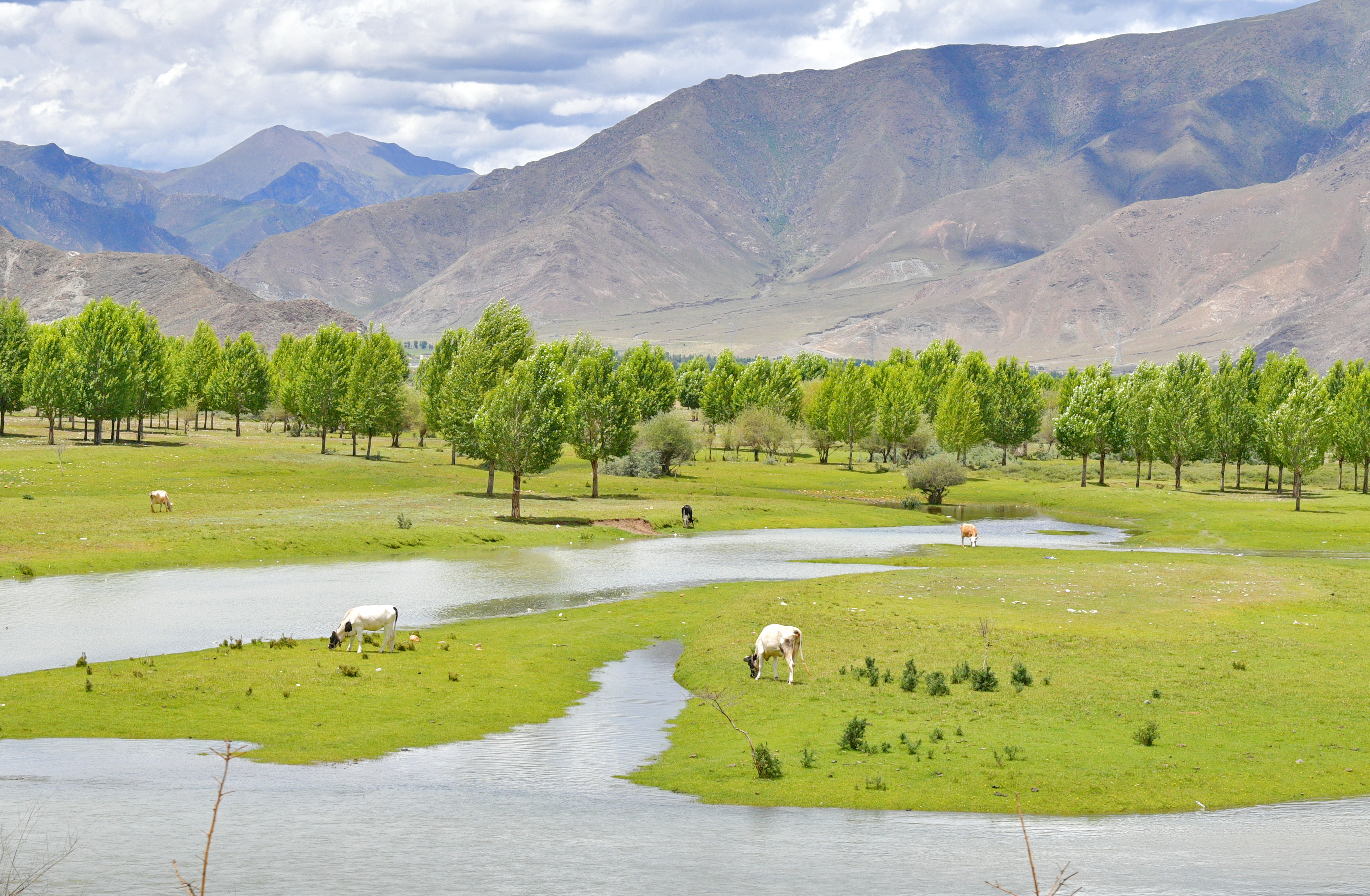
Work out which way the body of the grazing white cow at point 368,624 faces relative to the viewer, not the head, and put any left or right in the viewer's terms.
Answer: facing to the left of the viewer

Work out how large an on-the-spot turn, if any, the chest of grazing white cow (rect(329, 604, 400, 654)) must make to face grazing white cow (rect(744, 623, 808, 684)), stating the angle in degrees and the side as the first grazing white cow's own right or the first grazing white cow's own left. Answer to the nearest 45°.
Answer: approximately 135° to the first grazing white cow's own left

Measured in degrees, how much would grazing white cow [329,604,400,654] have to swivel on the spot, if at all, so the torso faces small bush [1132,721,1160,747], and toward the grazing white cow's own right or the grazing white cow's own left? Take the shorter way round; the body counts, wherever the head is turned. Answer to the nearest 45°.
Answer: approximately 135° to the grazing white cow's own left

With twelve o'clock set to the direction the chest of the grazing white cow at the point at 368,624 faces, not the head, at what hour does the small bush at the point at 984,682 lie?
The small bush is roughly at 7 o'clock from the grazing white cow.

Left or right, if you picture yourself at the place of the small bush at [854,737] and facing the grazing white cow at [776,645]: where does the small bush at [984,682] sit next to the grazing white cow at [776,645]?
right

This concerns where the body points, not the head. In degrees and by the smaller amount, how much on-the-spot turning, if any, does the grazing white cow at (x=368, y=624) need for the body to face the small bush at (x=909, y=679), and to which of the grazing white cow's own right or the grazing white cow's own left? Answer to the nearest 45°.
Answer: approximately 135° to the grazing white cow's own left

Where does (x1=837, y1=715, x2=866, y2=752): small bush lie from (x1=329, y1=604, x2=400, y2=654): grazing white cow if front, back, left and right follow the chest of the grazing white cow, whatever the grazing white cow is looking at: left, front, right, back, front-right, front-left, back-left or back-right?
back-left

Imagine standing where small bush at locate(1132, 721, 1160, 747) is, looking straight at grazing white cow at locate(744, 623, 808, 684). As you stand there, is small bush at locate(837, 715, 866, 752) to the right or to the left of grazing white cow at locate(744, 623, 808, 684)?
left

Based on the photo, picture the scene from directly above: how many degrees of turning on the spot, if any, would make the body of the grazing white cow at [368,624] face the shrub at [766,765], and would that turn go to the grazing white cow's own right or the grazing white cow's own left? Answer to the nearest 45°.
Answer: approximately 135° to the grazing white cow's own left
